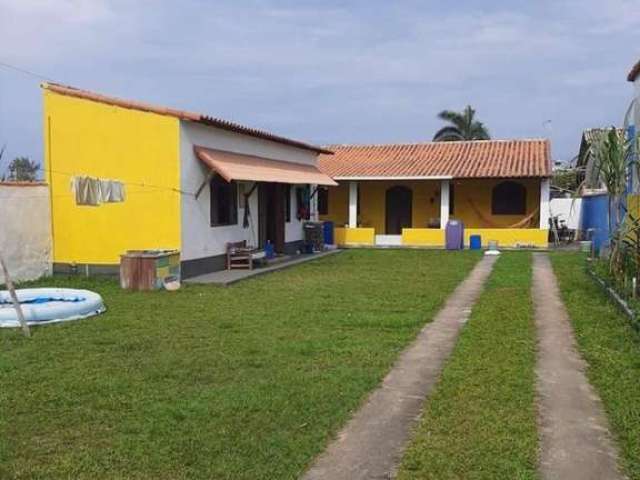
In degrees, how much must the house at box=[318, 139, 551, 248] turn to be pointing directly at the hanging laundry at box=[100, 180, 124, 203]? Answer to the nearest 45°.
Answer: approximately 45° to its right

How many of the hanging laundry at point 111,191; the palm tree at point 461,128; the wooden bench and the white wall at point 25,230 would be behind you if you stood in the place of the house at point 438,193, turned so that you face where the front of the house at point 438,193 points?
1

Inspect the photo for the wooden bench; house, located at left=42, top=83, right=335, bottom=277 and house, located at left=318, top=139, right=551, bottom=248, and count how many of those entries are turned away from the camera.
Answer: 0

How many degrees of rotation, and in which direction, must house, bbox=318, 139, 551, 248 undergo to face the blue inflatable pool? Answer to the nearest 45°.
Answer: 0° — it already faces it

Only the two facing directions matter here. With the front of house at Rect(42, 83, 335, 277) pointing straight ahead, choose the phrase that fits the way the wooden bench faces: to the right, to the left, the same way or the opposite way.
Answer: the same way

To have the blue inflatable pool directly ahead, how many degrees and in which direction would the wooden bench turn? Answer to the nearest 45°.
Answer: approximately 90° to its right

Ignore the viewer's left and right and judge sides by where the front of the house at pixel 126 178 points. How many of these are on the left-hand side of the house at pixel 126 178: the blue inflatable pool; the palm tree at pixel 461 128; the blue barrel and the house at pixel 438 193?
3

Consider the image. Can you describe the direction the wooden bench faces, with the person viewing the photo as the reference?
facing the viewer and to the right of the viewer

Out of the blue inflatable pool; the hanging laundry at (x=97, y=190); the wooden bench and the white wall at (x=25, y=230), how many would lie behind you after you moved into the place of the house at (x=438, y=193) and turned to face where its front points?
0

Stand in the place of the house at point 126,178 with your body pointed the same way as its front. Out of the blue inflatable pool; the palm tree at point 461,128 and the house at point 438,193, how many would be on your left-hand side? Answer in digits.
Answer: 2

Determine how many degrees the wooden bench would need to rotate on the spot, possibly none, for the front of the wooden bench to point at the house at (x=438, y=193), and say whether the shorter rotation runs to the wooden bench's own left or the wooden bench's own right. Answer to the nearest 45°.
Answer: approximately 90° to the wooden bench's own left

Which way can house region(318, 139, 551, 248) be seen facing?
toward the camera

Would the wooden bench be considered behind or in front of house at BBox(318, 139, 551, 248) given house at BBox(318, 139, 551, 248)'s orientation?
in front

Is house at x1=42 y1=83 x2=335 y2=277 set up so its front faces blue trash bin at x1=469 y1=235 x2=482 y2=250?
no

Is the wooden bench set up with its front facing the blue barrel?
no

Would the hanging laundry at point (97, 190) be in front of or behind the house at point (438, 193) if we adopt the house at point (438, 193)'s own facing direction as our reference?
in front

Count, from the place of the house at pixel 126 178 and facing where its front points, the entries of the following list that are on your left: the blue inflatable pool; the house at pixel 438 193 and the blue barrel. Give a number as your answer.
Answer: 2

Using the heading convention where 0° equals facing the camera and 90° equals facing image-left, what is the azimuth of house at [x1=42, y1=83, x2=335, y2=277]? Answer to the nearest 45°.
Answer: approximately 315°

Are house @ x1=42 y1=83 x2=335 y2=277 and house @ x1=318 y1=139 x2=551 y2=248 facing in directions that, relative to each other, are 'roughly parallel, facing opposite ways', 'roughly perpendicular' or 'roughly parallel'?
roughly perpendicular
